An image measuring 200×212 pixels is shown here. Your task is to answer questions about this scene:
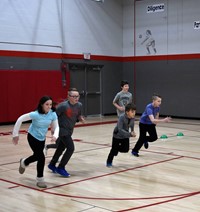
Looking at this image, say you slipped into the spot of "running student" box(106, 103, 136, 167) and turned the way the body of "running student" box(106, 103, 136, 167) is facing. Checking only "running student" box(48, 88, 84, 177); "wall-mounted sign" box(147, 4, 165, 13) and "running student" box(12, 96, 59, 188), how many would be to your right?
2

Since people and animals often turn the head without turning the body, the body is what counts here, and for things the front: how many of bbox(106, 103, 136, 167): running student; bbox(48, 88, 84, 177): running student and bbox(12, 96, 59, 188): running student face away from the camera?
0

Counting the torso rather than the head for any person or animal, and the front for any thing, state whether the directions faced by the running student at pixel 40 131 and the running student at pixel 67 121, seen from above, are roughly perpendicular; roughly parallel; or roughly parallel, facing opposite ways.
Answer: roughly parallel

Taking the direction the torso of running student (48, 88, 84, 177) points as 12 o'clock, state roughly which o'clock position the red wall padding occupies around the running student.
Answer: The red wall padding is roughly at 7 o'clock from the running student.

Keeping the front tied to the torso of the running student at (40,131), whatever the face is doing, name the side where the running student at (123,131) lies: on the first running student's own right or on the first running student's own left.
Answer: on the first running student's own left
